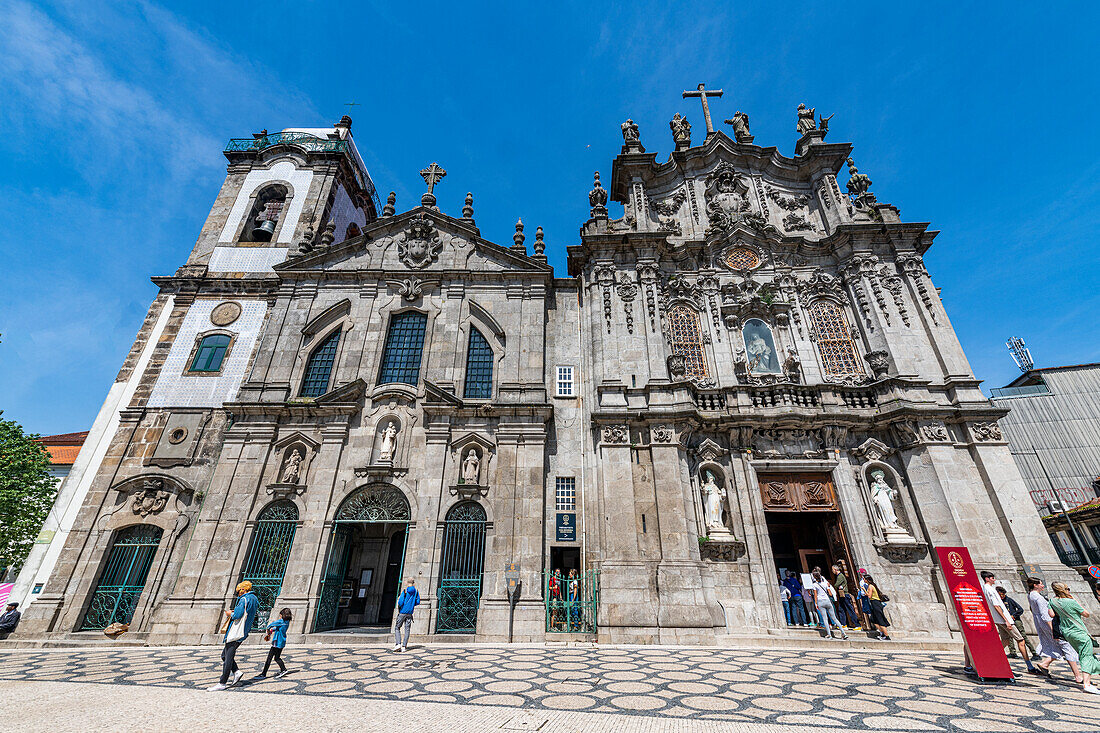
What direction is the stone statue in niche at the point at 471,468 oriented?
toward the camera

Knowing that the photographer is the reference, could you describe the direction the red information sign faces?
facing the viewer

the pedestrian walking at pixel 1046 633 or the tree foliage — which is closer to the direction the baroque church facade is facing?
the pedestrian walking

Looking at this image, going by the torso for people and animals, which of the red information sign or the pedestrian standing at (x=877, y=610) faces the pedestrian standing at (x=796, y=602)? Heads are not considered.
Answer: the pedestrian standing at (x=877, y=610)

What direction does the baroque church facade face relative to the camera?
toward the camera

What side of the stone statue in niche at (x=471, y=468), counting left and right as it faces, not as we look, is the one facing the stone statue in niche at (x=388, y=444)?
right

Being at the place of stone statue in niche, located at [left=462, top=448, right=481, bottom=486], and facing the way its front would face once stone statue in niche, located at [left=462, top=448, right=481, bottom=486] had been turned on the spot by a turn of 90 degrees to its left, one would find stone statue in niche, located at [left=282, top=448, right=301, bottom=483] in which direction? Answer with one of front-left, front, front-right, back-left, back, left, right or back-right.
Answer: back

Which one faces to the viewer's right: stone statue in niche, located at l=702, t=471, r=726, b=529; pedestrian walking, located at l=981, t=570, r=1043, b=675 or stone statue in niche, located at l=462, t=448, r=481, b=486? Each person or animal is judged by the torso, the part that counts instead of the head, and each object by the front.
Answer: the pedestrian walking
